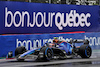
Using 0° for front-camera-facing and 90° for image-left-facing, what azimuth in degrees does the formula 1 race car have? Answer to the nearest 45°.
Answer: approximately 45°
